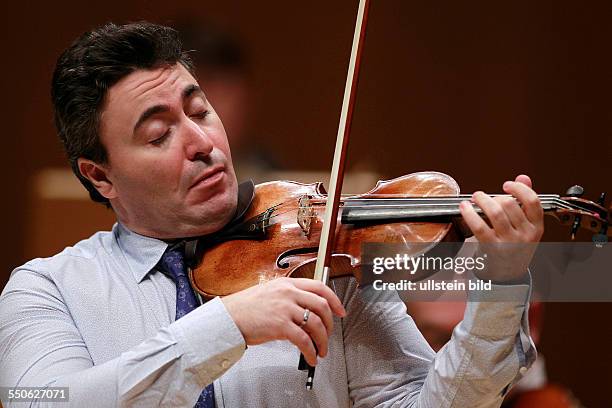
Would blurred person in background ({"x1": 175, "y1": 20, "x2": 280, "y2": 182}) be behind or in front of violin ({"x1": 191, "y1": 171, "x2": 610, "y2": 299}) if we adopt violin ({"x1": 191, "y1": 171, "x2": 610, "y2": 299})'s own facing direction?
behind

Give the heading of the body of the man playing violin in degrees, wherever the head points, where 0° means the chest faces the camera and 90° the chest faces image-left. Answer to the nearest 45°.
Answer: approximately 315°

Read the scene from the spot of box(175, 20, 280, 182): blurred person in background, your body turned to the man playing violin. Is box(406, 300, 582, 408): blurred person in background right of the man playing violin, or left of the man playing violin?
left

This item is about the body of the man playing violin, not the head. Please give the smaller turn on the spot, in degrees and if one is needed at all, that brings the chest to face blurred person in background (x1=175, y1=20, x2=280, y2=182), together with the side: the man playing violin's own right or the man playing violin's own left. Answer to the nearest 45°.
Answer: approximately 135° to the man playing violin's own left

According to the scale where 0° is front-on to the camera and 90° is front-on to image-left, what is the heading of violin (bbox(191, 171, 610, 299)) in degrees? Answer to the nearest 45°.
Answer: approximately 0°
